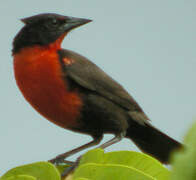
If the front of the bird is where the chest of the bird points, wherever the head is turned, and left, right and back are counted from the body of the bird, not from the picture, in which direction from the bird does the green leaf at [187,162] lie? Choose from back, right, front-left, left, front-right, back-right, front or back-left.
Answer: left

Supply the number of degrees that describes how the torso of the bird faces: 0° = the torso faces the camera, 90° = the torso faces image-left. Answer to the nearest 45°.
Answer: approximately 90°
